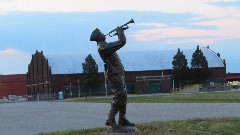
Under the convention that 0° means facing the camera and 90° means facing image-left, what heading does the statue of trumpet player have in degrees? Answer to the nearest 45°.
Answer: approximately 270°
